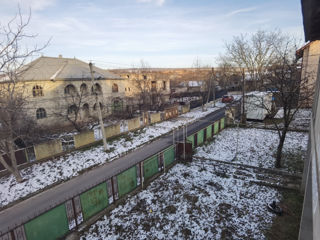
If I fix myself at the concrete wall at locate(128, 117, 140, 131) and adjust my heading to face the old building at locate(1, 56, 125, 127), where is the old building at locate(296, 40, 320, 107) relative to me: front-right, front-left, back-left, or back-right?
back-right

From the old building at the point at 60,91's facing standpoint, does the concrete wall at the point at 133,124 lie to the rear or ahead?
ahead

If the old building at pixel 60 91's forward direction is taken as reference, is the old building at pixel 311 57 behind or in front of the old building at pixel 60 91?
in front

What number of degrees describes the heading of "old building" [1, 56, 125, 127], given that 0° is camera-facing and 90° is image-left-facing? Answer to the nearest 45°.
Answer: approximately 315°
